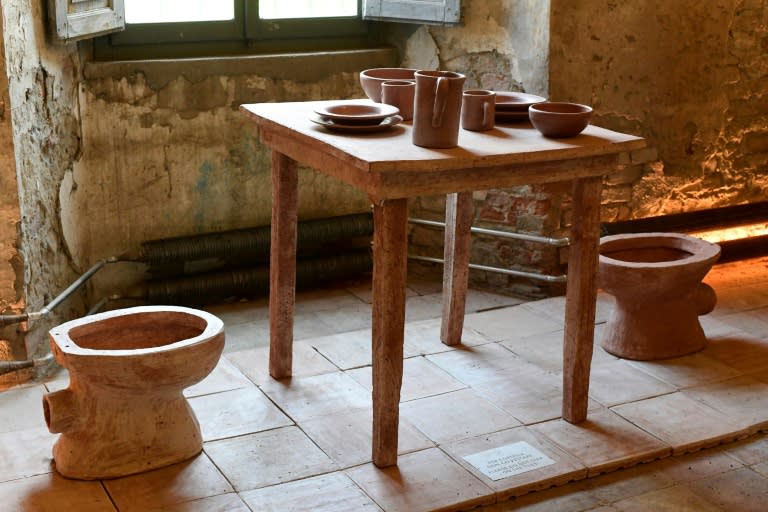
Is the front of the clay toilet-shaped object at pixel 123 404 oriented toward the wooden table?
yes

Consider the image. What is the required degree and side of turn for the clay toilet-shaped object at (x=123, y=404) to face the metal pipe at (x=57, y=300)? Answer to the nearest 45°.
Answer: approximately 90° to its left

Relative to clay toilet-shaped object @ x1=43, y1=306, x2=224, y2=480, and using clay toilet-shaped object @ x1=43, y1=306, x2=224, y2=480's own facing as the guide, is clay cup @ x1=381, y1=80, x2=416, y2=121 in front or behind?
in front

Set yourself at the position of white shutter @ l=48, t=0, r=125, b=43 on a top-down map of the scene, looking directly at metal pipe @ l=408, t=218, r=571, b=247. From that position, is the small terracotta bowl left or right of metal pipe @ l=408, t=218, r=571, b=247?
right

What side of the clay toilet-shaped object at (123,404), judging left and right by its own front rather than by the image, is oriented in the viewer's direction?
right

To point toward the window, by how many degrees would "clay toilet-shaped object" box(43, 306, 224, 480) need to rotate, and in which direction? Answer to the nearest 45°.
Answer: approximately 90° to its left

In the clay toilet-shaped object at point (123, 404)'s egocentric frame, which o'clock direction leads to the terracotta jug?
The terracotta jug is roughly at 12 o'clock from the clay toilet-shaped object.

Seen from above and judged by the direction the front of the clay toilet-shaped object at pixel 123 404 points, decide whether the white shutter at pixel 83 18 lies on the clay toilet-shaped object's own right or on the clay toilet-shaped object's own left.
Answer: on the clay toilet-shaped object's own left

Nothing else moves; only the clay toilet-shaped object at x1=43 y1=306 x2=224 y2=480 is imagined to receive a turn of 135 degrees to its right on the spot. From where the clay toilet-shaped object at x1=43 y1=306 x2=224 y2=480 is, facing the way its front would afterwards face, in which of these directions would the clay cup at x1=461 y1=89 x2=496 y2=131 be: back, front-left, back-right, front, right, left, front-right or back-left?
back-left

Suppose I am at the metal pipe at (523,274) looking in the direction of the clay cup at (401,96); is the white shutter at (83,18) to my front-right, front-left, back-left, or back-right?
front-right

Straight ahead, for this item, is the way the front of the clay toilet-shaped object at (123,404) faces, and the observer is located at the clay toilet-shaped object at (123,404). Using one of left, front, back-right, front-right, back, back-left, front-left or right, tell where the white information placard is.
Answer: front

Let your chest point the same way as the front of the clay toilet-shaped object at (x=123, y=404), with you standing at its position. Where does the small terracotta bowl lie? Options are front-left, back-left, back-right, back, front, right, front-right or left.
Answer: front
